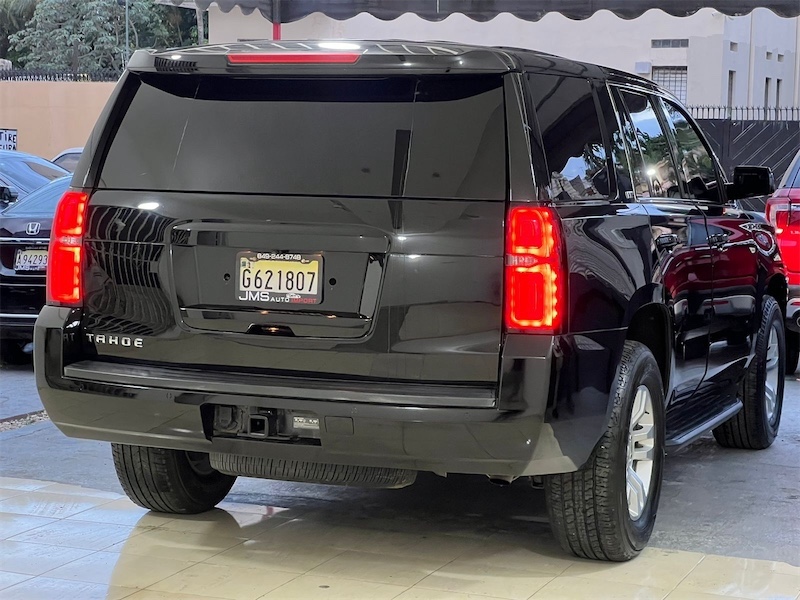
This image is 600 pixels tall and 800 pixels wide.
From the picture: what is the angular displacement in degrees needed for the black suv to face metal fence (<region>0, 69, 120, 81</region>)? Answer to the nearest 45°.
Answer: approximately 45° to its left

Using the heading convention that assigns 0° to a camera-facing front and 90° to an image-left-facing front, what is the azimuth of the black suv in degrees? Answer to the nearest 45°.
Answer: approximately 225°

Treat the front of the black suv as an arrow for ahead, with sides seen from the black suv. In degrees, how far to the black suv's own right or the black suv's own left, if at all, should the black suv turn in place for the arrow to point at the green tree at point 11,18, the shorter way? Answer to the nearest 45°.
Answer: approximately 45° to the black suv's own left

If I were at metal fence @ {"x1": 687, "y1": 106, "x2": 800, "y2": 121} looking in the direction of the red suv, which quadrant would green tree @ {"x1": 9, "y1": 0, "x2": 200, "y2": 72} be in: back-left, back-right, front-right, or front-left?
back-right

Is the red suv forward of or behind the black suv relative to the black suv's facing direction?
forward

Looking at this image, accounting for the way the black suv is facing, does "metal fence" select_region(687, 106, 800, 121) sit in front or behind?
in front

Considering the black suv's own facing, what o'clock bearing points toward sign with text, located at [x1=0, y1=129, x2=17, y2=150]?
The sign with text is roughly at 10 o'clock from the black suv.

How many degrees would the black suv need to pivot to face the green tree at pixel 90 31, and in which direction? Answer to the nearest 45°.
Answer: approximately 45° to its left
